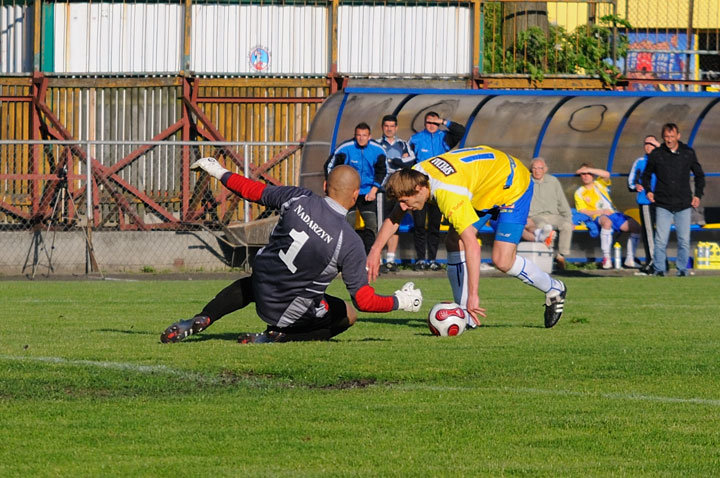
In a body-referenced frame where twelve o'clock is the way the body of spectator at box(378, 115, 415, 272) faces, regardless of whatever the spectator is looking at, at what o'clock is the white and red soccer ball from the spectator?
The white and red soccer ball is roughly at 12 o'clock from the spectator.

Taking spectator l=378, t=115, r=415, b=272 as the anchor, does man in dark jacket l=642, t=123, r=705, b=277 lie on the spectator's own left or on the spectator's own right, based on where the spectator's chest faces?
on the spectator's own left

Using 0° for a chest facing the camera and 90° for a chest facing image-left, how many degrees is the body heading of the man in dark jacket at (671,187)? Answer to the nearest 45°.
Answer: approximately 0°
